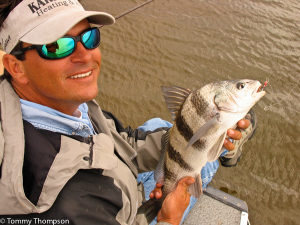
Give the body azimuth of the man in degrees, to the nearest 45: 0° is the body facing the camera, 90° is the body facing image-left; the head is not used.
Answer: approximately 315°
